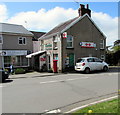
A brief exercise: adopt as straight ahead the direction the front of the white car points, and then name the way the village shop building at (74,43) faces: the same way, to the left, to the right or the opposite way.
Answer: the opposite way

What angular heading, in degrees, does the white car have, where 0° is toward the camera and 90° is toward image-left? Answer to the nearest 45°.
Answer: approximately 225°

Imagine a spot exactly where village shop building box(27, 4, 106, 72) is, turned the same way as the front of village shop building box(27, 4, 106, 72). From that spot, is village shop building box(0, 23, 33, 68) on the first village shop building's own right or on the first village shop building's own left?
on the first village shop building's own right

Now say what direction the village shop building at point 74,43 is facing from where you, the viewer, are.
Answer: facing the viewer and to the left of the viewer

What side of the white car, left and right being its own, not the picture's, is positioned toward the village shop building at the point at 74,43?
left
